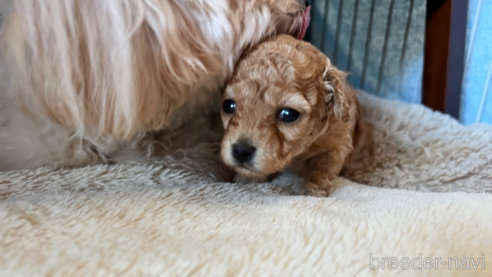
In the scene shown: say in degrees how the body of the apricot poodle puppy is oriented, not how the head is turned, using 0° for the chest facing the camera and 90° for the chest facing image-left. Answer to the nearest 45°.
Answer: approximately 45°

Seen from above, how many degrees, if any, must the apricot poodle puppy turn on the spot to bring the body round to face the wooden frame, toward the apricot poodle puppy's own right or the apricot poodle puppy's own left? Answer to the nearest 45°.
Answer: approximately 180°

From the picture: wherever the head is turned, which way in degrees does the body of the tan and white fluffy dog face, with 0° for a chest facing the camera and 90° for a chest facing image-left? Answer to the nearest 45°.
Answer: approximately 270°

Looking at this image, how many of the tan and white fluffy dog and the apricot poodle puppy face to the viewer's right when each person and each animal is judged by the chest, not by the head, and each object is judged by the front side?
1

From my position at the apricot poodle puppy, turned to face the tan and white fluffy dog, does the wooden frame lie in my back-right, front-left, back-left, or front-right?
back-right
